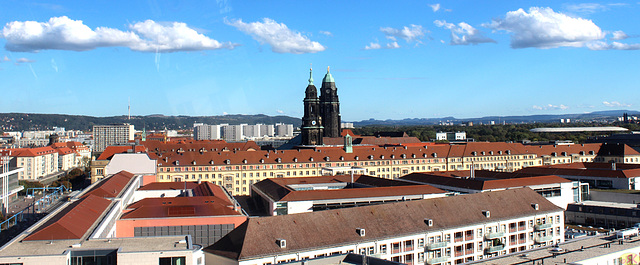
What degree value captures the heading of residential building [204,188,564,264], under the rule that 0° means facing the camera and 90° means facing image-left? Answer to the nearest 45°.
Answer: approximately 315°

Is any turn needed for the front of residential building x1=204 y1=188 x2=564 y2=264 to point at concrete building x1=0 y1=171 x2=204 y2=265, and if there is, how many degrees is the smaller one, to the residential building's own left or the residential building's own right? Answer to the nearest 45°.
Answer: approximately 90° to the residential building's own right
